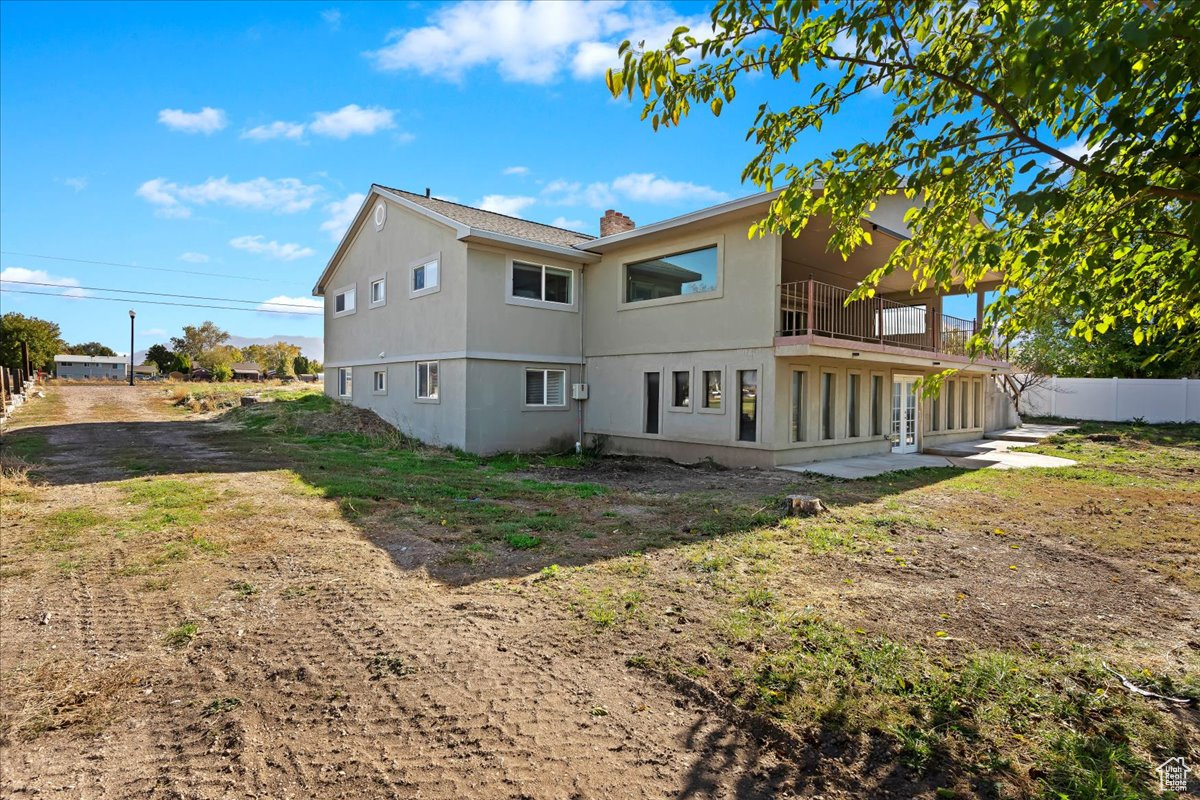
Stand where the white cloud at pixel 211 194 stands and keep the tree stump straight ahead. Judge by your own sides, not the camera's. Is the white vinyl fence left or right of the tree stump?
left
